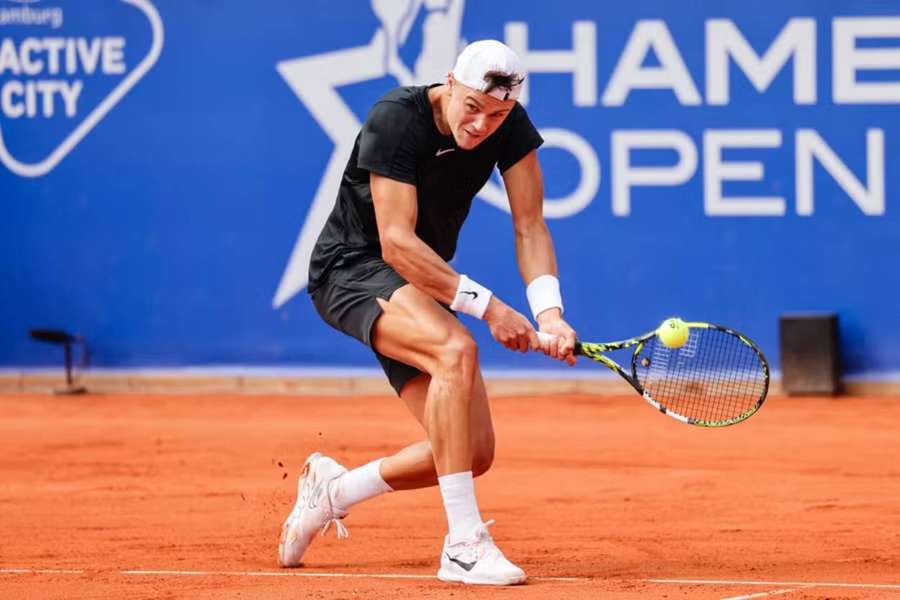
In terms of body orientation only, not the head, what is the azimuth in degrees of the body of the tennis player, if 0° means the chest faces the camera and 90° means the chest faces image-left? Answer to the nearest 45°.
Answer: approximately 315°

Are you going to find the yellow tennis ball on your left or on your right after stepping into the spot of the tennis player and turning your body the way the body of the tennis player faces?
on your left
